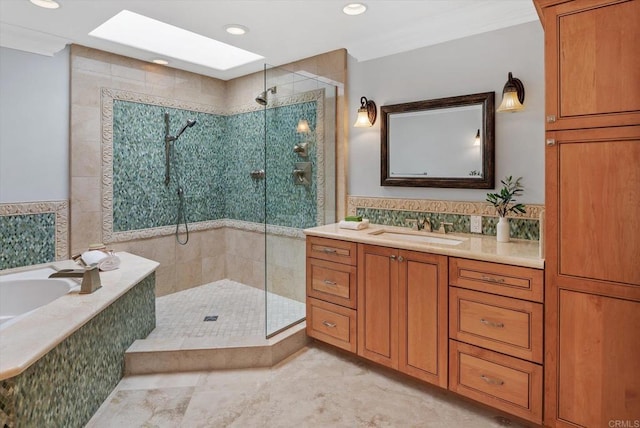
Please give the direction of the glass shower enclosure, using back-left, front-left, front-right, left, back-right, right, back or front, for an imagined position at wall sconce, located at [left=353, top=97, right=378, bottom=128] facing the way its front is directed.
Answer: front-right

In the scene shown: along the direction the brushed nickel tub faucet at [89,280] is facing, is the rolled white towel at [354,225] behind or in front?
behind

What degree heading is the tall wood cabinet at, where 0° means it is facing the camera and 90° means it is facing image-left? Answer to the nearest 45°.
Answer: approximately 45°

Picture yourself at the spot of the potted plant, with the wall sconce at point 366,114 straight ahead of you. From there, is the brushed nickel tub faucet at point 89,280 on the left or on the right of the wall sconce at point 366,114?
left

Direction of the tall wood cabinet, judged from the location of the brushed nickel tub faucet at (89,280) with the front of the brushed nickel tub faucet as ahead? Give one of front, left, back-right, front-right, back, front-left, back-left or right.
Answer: back-left

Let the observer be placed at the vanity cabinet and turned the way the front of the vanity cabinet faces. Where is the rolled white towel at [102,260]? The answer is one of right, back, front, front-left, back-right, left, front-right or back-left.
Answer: front-right

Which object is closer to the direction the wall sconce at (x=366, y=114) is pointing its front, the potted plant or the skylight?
the skylight

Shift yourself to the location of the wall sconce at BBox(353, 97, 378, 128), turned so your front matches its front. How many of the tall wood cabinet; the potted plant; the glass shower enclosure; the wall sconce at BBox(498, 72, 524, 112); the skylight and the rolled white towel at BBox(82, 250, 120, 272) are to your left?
3
